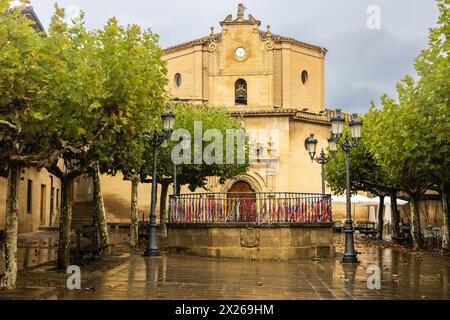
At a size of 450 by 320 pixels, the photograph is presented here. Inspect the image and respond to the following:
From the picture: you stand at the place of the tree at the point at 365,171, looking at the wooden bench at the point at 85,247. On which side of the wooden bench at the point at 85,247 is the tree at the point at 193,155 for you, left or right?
right

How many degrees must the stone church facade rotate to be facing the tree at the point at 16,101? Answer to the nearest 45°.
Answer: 0° — it already faces it

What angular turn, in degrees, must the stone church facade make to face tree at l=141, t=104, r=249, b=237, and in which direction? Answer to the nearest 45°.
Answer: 0° — it already faces it

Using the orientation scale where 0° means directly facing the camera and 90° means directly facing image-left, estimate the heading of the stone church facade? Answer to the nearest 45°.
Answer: approximately 0°

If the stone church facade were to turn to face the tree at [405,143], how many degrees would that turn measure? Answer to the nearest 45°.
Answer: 0° — it already faces it
